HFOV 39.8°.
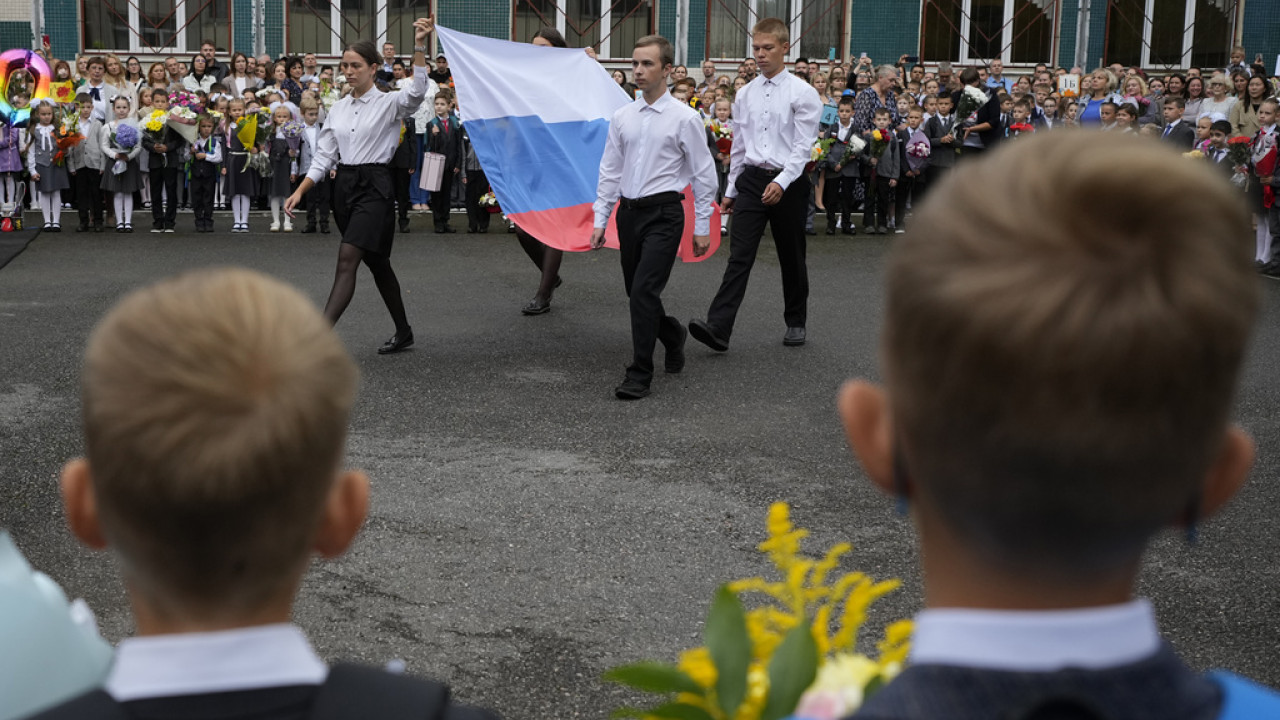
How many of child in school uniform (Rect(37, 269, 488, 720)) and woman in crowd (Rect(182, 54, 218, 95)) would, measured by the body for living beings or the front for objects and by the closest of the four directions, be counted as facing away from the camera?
1

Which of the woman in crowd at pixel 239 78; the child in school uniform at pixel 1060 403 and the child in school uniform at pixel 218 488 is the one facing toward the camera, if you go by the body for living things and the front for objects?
the woman in crowd

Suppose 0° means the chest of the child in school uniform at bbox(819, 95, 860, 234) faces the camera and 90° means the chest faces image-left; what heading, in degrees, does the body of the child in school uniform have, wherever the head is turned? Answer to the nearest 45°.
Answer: approximately 0°

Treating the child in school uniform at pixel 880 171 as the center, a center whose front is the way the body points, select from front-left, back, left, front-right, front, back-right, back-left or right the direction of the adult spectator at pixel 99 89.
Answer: right

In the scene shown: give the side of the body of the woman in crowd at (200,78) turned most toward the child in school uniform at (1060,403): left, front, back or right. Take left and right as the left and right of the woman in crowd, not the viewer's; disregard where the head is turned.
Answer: front

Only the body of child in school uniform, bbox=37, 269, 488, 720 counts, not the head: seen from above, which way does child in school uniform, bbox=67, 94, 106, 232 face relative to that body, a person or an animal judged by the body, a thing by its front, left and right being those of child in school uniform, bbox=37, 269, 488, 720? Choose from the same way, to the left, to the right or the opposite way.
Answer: the opposite way

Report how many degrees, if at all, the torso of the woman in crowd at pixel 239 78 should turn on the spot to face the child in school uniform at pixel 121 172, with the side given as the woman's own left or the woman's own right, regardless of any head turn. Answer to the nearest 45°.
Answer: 0° — they already face them

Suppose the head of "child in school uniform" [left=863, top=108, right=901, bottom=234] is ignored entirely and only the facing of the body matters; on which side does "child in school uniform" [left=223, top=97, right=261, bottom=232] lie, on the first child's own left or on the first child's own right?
on the first child's own right
